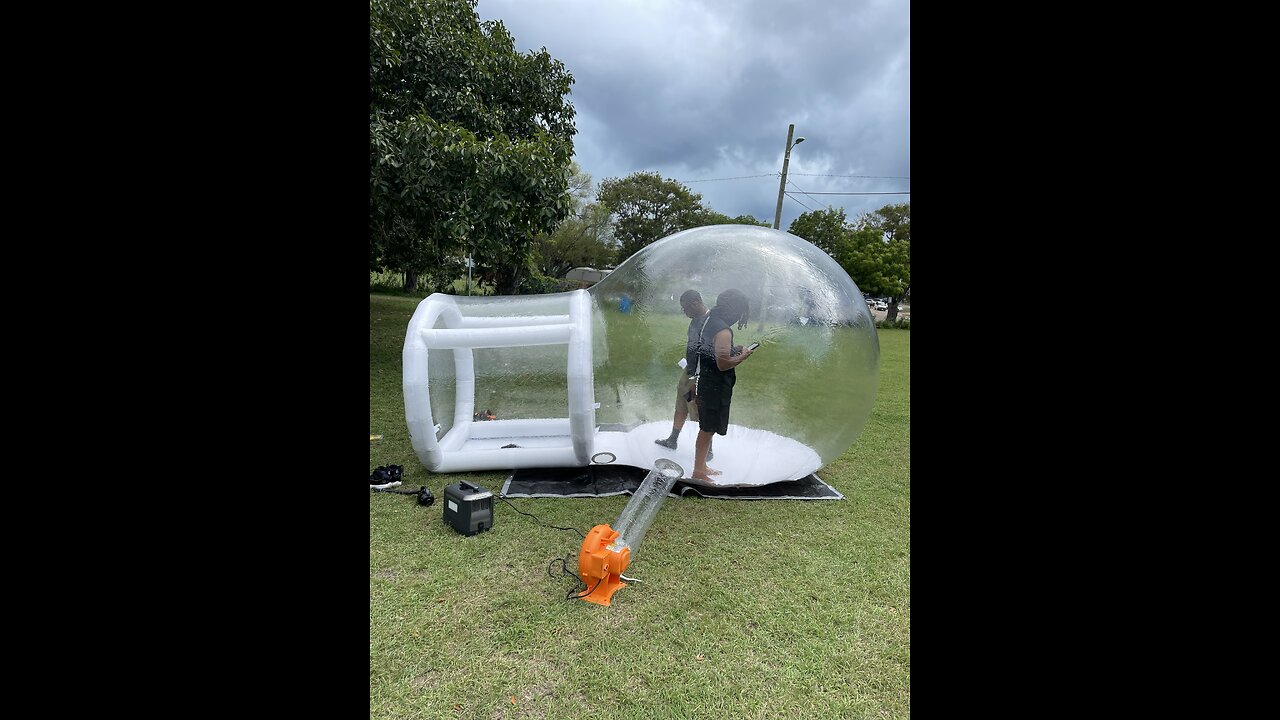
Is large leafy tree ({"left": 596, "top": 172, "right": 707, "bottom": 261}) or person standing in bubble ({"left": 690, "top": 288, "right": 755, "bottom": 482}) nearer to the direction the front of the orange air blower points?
the person standing in bubble

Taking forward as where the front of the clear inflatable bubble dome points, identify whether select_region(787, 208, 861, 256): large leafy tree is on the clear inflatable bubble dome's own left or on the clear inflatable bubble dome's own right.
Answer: on the clear inflatable bubble dome's own right

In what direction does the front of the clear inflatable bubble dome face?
to the viewer's left

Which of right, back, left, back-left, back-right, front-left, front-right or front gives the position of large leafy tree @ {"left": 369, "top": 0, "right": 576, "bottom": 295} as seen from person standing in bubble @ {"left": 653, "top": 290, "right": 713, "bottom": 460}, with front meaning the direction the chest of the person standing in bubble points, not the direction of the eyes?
front-right

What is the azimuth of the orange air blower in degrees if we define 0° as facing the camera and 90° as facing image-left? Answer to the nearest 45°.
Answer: approximately 225°

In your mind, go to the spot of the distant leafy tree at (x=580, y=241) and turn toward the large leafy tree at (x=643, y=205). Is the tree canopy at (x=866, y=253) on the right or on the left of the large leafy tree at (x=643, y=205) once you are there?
right

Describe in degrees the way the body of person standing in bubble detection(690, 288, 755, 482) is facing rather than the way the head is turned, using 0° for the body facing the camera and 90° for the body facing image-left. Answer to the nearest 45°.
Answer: approximately 270°

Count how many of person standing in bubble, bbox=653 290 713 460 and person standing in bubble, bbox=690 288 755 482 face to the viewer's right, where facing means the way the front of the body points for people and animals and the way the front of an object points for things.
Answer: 1

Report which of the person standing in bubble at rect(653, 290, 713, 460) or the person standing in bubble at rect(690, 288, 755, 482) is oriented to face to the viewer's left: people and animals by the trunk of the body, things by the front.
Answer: the person standing in bubble at rect(653, 290, 713, 460)
